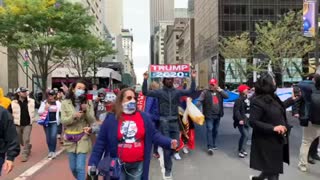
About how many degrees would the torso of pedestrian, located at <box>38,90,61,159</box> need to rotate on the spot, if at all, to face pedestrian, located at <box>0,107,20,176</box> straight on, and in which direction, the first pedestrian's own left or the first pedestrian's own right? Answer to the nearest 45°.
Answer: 0° — they already face them

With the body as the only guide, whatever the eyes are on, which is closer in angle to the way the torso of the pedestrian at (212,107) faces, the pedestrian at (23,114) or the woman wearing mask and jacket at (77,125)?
the woman wearing mask and jacket

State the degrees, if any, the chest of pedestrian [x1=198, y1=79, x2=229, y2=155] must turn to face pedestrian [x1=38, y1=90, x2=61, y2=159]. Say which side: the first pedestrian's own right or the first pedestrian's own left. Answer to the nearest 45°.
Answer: approximately 90° to the first pedestrian's own right

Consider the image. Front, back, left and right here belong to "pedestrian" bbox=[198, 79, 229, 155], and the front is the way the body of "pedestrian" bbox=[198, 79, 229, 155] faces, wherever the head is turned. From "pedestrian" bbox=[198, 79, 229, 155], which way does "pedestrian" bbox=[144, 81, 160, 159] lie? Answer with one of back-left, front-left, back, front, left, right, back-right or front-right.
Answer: front-right
